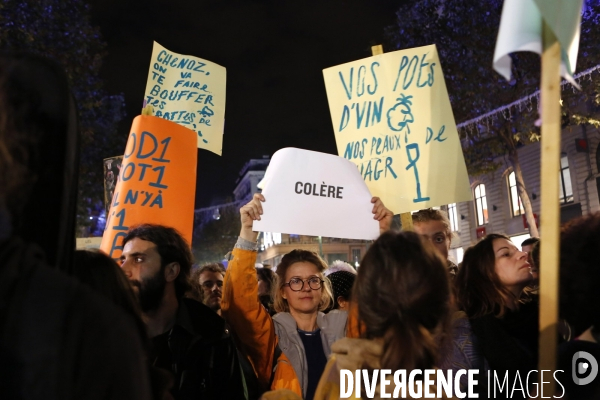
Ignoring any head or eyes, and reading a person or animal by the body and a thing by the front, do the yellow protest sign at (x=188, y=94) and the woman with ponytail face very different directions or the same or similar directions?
very different directions

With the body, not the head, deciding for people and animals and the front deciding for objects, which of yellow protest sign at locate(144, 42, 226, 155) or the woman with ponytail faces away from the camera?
the woman with ponytail

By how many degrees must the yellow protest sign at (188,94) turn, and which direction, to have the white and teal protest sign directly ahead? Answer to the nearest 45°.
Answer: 0° — it already faces it

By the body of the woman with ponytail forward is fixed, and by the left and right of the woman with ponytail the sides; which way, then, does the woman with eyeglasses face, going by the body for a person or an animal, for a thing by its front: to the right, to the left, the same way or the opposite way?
the opposite way

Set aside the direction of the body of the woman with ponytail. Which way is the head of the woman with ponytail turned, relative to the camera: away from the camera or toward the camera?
away from the camera

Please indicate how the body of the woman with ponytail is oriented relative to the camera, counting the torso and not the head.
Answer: away from the camera

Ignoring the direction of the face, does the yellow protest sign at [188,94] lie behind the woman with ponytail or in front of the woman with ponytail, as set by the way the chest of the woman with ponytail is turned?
in front

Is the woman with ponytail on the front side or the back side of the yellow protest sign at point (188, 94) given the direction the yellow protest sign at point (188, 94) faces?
on the front side

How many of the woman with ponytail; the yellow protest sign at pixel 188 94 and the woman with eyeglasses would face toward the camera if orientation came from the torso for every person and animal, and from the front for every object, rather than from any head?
2

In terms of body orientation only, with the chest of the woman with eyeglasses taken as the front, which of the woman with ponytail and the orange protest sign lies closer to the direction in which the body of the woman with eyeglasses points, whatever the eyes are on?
the woman with ponytail
